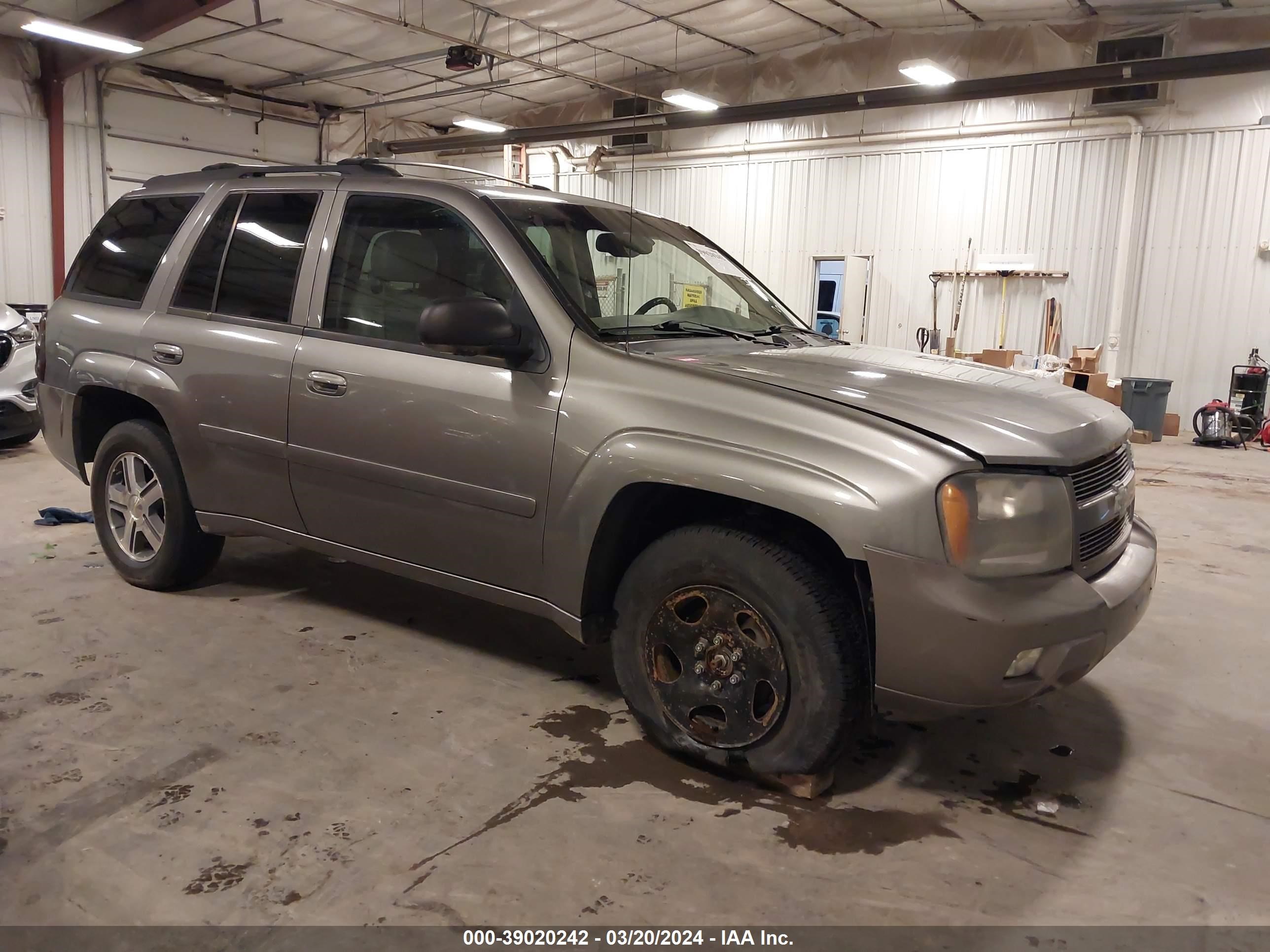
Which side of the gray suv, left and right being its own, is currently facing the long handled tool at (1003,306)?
left

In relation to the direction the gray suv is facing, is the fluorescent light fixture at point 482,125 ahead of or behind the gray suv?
behind

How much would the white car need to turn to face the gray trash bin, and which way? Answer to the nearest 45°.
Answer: approximately 45° to its left

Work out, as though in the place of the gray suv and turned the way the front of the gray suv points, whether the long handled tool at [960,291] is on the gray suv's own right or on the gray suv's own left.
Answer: on the gray suv's own left

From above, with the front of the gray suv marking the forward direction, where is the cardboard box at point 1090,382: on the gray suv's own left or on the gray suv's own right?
on the gray suv's own left

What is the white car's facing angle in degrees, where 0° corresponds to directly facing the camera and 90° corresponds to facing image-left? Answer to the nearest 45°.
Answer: approximately 315°

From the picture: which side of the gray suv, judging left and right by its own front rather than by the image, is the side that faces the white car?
back
